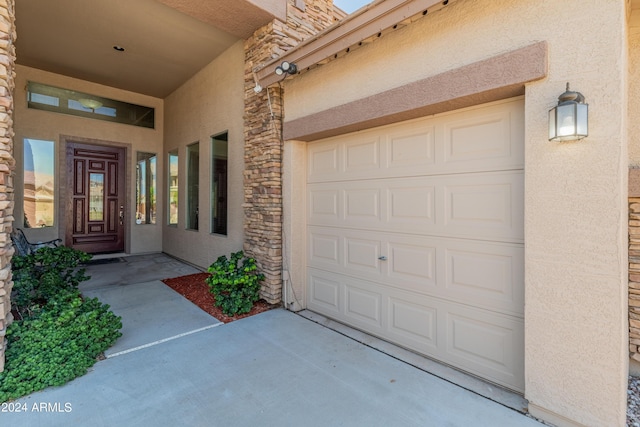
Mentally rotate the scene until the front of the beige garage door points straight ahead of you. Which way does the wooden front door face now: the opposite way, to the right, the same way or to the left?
to the left

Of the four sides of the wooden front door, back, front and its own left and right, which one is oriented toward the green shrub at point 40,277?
front

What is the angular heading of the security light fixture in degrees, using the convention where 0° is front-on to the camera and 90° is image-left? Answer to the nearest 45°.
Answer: approximately 45°

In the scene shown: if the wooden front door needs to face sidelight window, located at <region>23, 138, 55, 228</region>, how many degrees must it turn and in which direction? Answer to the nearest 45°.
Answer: approximately 90° to its right

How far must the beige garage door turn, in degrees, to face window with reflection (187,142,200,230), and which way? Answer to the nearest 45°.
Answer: approximately 90° to its right

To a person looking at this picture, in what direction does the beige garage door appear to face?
facing the viewer and to the left of the viewer

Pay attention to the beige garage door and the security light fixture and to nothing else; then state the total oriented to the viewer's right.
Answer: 0

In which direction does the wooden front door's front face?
toward the camera

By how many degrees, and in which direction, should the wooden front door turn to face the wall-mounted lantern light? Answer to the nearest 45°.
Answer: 0° — it already faces it

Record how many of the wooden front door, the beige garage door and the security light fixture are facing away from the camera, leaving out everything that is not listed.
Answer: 0

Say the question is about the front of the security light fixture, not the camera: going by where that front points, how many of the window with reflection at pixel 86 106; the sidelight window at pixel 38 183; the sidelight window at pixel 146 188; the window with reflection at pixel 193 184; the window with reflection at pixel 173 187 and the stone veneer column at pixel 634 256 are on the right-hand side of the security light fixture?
5

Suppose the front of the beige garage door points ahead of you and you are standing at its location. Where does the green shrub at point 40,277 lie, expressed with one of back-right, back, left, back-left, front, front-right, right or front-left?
front-right

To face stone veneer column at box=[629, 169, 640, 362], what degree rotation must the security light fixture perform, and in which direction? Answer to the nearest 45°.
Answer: approximately 90° to its left

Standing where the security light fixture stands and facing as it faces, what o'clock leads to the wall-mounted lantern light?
The wall-mounted lantern light is roughly at 9 o'clock from the security light fixture.

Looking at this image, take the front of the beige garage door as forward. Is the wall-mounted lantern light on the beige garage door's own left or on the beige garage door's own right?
on the beige garage door's own left

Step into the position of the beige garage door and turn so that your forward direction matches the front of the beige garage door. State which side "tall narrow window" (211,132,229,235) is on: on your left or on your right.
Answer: on your right

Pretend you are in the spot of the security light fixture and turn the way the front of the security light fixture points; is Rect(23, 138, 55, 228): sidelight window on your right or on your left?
on your right
